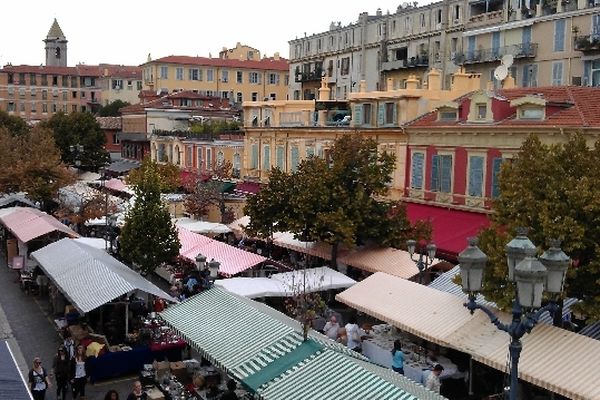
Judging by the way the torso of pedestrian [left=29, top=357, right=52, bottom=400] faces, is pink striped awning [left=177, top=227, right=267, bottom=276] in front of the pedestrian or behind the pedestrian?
behind

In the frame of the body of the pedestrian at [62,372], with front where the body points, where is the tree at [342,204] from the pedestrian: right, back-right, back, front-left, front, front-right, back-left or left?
back-left

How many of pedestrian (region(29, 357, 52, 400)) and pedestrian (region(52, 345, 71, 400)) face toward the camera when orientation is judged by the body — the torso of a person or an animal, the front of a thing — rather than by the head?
2

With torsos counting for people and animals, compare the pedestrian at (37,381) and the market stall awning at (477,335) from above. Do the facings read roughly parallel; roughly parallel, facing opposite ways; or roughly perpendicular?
roughly perpendicular

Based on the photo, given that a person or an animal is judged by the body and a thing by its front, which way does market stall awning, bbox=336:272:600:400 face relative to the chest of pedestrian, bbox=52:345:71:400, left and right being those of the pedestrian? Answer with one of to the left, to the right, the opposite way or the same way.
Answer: to the right

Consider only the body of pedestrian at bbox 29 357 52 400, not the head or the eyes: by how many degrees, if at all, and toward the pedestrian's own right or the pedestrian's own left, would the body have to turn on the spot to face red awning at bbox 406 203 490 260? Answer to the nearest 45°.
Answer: approximately 135° to the pedestrian's own left

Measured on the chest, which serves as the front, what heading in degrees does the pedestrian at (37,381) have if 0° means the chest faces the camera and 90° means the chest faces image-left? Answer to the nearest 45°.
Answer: approximately 0°

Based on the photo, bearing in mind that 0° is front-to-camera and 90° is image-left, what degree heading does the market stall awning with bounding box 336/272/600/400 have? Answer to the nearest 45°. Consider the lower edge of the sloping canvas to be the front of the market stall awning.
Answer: approximately 45°

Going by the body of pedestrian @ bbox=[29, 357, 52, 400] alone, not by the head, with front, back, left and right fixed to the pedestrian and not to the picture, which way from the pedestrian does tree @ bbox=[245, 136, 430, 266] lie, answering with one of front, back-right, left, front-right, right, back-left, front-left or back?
back-left

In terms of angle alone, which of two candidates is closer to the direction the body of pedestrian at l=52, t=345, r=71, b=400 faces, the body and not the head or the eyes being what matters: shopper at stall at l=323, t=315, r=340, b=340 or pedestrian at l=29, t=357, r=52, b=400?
the pedestrian

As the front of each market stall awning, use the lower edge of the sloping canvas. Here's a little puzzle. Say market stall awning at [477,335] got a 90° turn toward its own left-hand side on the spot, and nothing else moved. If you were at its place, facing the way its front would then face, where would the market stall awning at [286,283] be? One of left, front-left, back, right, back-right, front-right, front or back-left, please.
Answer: back

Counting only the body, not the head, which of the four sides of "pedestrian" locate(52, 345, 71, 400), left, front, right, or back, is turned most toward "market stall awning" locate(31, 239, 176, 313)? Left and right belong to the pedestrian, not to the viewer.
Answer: back
